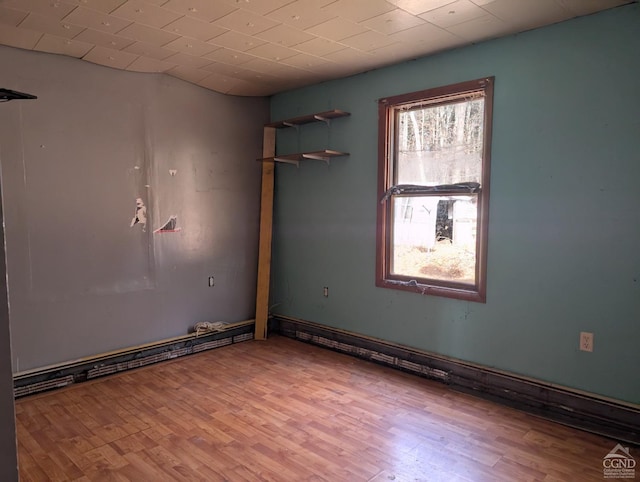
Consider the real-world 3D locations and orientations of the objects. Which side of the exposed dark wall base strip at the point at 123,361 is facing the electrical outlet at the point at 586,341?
front

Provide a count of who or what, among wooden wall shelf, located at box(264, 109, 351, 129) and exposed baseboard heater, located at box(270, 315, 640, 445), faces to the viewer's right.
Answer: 0

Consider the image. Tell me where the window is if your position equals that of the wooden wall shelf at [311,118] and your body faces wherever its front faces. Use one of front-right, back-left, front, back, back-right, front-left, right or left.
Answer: left

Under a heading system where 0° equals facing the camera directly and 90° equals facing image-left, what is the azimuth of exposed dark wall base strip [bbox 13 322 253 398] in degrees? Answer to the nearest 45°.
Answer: approximately 315°

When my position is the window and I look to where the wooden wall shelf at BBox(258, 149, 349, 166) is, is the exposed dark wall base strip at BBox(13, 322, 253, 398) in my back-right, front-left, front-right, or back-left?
front-left

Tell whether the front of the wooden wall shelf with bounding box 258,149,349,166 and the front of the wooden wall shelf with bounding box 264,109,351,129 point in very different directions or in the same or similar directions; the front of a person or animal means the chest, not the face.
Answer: same or similar directions

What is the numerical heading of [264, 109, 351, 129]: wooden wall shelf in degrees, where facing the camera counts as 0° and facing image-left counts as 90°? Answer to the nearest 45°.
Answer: approximately 45°

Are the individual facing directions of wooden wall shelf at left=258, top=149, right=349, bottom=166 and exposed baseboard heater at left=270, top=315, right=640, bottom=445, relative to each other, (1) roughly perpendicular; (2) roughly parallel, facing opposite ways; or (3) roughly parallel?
roughly parallel

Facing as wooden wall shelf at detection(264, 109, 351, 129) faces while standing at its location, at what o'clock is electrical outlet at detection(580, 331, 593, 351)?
The electrical outlet is roughly at 9 o'clock from the wooden wall shelf.

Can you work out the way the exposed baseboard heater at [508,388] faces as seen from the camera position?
facing the viewer and to the left of the viewer

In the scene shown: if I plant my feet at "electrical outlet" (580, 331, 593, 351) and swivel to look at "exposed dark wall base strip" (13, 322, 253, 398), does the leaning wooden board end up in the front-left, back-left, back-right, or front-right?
front-right

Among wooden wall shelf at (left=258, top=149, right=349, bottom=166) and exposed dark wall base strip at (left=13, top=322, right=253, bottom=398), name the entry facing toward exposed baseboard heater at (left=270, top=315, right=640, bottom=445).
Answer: exposed dark wall base strip at (left=13, top=322, right=253, bottom=398)

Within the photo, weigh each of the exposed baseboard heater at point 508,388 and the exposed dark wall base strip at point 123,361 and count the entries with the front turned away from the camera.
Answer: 0

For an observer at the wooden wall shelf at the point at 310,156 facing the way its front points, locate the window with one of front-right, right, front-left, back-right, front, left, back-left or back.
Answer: left

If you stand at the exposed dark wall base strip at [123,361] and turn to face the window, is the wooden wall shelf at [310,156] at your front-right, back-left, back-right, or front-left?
front-left

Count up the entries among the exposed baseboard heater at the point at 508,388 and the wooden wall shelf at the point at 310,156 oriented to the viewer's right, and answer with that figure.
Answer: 0

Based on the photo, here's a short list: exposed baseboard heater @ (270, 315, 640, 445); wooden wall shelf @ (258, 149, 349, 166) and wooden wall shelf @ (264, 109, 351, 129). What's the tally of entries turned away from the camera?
0
